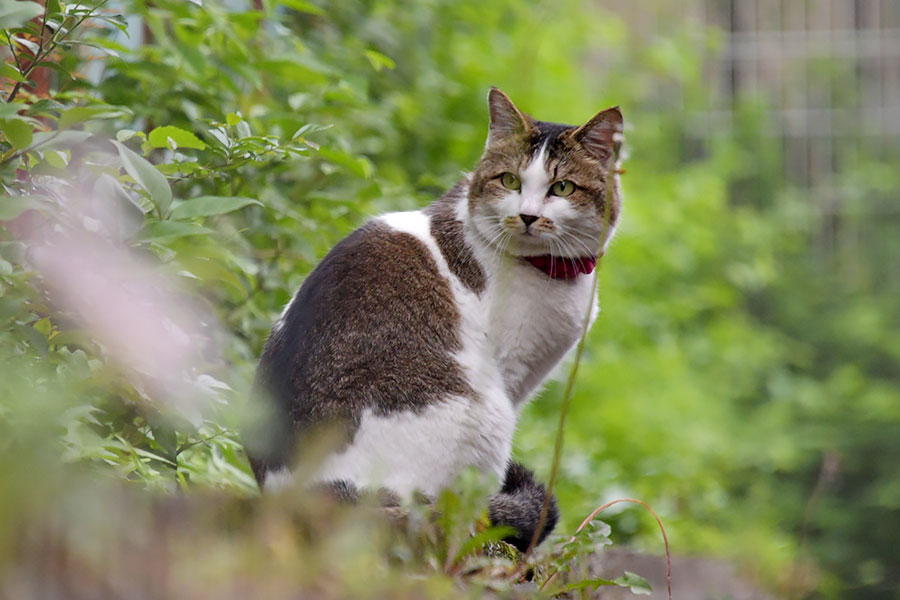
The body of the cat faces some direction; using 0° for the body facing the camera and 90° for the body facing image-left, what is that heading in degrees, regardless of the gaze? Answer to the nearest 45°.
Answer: approximately 270°
